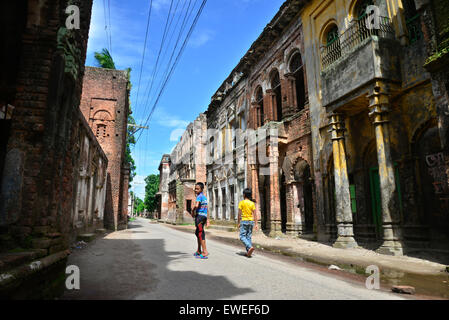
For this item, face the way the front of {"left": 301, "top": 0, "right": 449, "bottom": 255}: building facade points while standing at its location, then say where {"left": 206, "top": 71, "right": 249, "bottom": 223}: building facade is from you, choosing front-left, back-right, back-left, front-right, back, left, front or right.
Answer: right

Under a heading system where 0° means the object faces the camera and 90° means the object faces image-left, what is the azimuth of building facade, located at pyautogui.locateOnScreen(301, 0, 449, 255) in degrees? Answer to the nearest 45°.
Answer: approximately 45°

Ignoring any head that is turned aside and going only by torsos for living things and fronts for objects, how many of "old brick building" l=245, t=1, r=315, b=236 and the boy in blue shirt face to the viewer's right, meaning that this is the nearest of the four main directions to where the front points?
0

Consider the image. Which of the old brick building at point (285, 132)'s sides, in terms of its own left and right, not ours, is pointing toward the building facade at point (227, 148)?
right

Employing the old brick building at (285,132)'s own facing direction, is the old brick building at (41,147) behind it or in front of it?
in front

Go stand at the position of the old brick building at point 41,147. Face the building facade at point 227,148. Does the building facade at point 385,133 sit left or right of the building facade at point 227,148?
right

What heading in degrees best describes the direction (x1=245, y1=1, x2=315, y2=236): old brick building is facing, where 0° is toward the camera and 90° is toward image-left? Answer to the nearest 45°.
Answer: approximately 45°

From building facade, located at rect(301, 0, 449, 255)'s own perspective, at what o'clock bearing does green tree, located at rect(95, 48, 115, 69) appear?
The green tree is roughly at 2 o'clock from the building facade.

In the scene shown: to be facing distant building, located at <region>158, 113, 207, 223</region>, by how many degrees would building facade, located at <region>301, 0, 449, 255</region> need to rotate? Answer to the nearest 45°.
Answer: approximately 90° to its right
